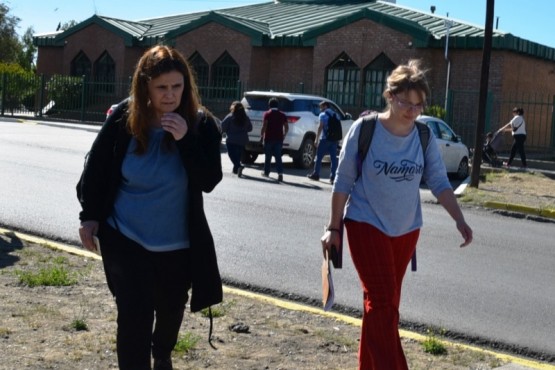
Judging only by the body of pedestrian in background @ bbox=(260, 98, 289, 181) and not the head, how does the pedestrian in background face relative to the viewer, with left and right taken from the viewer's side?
facing away from the viewer

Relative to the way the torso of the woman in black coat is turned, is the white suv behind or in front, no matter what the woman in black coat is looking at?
behind

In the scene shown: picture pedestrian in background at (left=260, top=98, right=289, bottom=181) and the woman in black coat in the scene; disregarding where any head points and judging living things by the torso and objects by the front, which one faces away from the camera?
the pedestrian in background

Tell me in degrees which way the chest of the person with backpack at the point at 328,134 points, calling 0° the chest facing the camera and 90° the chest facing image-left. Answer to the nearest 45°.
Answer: approximately 135°

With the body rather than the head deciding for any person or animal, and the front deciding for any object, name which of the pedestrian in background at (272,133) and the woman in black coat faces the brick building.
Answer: the pedestrian in background

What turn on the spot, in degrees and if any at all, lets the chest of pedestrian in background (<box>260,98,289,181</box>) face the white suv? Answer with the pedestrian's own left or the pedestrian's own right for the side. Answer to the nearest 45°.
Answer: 0° — they already face it

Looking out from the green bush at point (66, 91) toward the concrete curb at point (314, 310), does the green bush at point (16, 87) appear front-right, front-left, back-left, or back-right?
back-right

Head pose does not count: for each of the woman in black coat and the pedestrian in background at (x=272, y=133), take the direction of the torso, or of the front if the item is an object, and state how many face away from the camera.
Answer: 1
